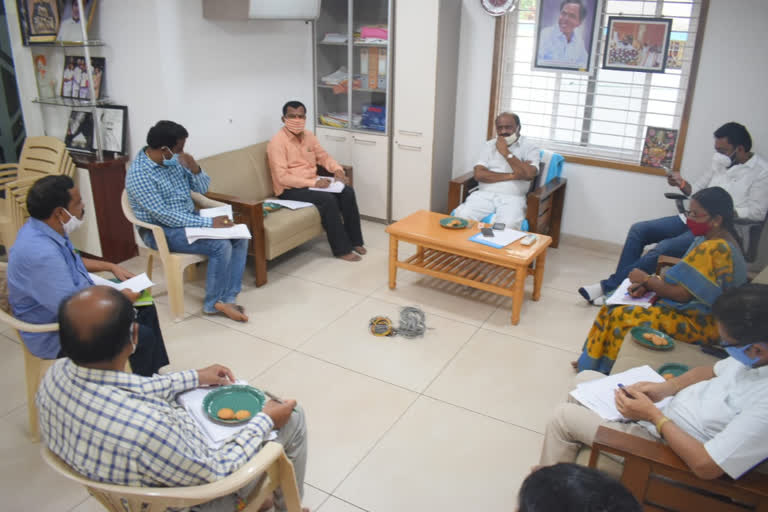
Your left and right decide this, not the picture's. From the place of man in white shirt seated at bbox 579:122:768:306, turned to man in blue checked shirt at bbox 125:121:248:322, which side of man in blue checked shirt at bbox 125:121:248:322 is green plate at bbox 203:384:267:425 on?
left

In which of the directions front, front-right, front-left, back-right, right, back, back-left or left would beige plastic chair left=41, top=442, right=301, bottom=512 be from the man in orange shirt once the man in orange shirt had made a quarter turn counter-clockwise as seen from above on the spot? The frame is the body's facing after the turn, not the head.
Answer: back-right

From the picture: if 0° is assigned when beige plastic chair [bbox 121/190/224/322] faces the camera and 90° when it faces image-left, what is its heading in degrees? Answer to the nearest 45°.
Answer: approximately 315°

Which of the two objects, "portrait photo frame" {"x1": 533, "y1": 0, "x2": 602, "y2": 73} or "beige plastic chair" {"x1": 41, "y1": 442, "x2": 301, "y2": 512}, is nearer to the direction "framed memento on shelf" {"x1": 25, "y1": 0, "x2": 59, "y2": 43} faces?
the beige plastic chair

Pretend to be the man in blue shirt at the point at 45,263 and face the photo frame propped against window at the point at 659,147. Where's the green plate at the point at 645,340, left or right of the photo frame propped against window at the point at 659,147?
right

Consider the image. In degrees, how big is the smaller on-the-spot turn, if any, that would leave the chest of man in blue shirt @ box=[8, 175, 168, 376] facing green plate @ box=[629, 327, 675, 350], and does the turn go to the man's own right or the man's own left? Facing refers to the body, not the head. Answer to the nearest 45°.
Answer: approximately 45° to the man's own right

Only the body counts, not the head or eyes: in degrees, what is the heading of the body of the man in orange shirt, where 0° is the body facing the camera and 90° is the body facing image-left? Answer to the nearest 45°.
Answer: approximately 315°

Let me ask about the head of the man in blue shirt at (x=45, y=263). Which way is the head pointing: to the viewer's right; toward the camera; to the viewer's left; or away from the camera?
to the viewer's right

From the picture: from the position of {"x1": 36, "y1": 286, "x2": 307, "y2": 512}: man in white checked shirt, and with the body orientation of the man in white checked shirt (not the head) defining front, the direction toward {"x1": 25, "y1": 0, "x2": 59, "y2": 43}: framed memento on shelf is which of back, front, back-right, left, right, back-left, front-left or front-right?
front-left

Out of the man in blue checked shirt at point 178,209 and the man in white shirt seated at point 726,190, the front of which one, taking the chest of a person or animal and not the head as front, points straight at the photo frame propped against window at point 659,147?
the man in blue checked shirt

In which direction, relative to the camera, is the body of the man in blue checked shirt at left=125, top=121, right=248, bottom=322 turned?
to the viewer's right
